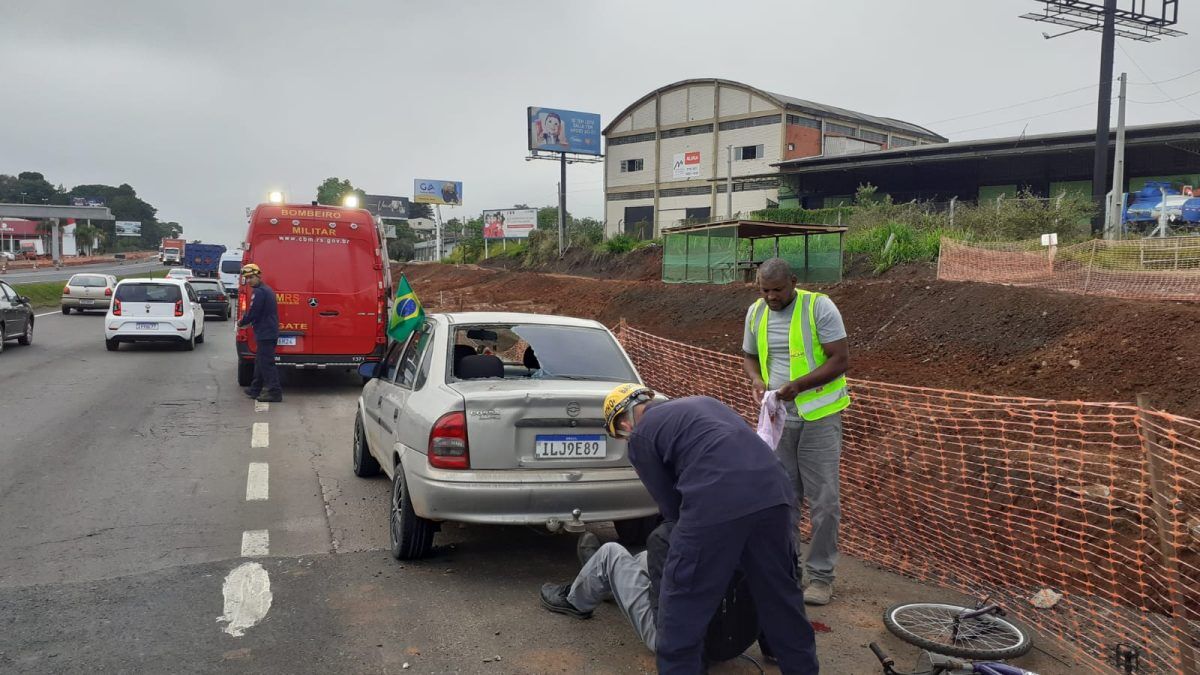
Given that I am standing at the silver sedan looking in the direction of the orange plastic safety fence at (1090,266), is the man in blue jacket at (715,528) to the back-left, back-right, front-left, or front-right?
back-right

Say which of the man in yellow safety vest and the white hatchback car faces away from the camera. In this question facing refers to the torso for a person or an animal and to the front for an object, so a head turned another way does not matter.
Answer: the white hatchback car

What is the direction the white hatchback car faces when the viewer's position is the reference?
facing away from the viewer

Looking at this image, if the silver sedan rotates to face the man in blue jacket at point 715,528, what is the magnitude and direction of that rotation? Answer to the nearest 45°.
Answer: approximately 135° to its right

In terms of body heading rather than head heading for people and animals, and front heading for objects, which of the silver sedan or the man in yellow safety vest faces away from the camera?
the silver sedan

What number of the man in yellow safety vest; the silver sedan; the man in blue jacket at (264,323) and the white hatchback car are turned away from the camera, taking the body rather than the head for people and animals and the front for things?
2

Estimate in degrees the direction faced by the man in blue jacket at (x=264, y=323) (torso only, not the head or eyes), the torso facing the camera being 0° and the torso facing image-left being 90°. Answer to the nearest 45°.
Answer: approximately 90°

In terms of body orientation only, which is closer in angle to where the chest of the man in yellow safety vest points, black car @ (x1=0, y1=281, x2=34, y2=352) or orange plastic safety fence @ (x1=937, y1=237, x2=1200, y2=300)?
the black car

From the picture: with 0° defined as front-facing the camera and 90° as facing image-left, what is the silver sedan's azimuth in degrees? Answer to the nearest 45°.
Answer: approximately 180°

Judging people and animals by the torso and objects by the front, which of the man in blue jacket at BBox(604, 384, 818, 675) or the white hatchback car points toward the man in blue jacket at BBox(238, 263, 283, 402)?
the man in blue jacket at BBox(604, 384, 818, 675)

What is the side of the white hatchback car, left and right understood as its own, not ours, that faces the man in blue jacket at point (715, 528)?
back

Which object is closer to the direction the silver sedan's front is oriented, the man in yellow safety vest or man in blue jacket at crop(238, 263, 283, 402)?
the man in blue jacket

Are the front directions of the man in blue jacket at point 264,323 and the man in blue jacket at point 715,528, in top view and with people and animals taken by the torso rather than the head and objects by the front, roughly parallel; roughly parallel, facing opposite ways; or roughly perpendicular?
roughly perpendicular

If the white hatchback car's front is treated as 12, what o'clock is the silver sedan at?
The silver sedan is roughly at 6 o'clock from the white hatchback car.
